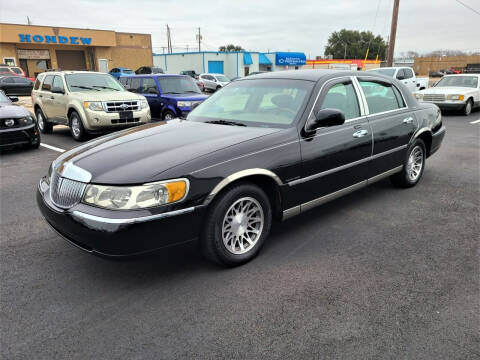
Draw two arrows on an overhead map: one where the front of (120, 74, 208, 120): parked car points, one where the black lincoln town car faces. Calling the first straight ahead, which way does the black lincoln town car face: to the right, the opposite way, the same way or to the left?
to the right

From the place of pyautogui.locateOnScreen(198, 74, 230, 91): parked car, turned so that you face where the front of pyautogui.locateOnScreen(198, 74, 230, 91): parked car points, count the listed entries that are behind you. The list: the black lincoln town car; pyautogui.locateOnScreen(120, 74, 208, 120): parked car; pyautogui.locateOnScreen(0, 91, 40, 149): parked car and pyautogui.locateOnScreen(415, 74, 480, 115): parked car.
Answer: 0

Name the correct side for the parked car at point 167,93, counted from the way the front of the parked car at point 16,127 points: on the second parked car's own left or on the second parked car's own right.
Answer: on the second parked car's own left

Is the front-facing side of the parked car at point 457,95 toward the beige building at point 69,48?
no

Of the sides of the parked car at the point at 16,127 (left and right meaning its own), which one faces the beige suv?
left

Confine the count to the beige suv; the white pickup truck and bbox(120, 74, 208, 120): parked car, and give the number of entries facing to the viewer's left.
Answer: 0

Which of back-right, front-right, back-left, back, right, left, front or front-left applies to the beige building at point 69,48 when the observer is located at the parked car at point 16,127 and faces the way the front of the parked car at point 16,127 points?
back-left

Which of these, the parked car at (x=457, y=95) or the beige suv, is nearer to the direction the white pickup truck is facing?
the parked car

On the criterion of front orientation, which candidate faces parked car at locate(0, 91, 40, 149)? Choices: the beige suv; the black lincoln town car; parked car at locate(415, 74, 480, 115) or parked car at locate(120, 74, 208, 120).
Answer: parked car at locate(415, 74, 480, 115)

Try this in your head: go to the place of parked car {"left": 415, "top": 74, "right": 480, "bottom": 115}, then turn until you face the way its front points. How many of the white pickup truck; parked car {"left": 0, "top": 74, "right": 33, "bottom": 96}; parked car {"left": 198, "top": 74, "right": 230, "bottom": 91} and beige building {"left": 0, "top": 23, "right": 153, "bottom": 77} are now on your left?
0

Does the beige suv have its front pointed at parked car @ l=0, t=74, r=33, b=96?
no

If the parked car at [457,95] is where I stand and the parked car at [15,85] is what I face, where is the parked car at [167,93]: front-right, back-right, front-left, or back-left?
front-left

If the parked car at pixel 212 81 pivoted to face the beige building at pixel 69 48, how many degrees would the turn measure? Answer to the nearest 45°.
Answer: approximately 180°

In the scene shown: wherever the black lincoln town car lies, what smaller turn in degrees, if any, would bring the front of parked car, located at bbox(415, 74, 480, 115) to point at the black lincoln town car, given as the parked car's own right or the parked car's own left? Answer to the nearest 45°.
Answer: approximately 45° to the parked car's own left

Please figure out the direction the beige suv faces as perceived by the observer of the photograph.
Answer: facing the viewer and to the right of the viewer

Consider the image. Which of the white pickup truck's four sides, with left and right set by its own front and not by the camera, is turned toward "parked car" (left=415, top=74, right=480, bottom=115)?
front

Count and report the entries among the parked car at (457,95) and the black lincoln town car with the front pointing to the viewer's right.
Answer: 0

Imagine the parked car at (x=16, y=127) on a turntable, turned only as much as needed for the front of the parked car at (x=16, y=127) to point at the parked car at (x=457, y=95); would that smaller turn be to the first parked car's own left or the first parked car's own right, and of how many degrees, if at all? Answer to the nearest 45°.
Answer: approximately 45° to the first parked car's own left

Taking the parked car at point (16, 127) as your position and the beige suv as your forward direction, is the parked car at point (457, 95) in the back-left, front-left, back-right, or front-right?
front-right

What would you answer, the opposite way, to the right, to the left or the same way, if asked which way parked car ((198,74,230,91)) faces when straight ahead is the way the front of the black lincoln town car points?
to the left
